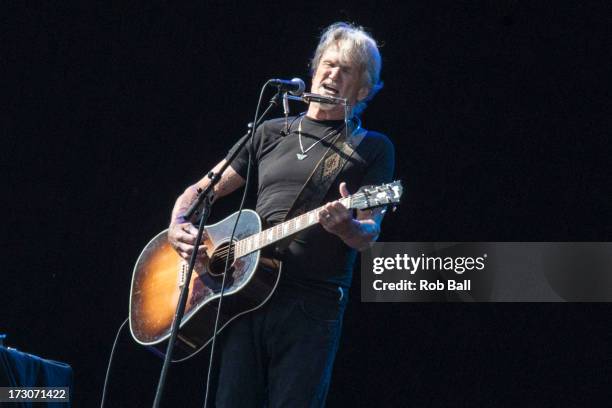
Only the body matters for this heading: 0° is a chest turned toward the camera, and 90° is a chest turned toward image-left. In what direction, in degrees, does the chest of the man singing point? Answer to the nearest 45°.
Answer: approximately 45°

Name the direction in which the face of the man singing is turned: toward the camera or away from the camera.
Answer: toward the camera
